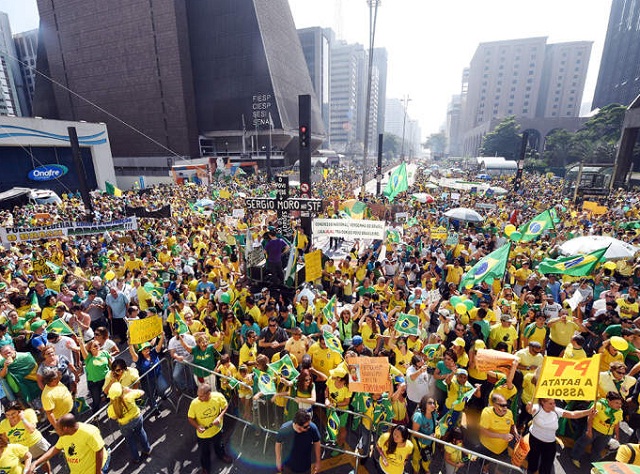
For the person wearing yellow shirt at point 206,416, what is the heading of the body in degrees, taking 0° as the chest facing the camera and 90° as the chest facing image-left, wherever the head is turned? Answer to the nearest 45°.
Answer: approximately 0°

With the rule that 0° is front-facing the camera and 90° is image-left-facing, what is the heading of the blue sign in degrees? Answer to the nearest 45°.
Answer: approximately 0°

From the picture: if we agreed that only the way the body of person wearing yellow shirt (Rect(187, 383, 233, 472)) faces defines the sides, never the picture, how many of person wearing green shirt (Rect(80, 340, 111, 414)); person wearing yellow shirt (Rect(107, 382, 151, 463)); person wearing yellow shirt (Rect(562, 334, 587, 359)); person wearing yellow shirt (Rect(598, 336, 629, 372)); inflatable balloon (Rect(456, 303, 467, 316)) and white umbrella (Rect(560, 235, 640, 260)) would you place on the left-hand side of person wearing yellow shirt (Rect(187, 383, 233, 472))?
4

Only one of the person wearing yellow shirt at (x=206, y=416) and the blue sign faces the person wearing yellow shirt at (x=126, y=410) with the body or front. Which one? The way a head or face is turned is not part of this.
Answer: the blue sign

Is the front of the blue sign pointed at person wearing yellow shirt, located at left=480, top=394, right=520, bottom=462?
yes
